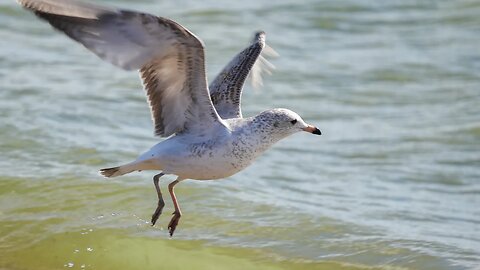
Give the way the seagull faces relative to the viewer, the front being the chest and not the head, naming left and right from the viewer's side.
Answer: facing to the right of the viewer
